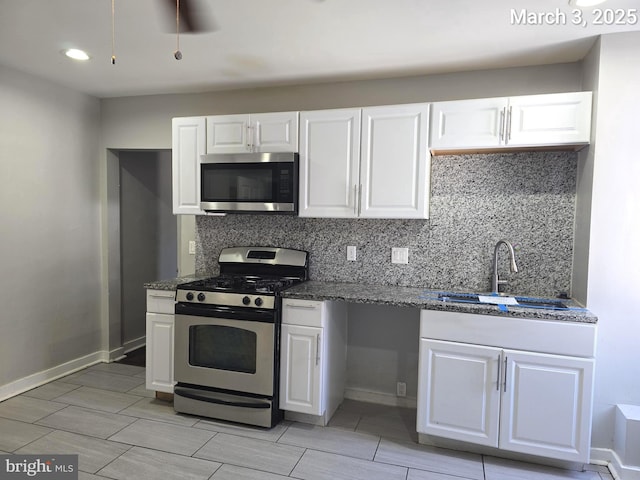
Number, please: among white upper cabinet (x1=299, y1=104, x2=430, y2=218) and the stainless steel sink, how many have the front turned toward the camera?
2

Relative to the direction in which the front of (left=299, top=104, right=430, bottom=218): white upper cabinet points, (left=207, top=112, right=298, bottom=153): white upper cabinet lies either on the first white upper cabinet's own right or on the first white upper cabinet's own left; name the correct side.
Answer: on the first white upper cabinet's own right

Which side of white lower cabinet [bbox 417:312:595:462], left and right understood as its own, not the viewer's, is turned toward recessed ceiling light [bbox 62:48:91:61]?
right

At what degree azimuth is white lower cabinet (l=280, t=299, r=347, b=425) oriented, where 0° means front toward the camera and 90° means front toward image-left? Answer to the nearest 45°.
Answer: approximately 45°

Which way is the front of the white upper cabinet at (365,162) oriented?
toward the camera

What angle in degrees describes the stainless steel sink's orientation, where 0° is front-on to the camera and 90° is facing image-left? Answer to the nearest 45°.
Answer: approximately 0°
